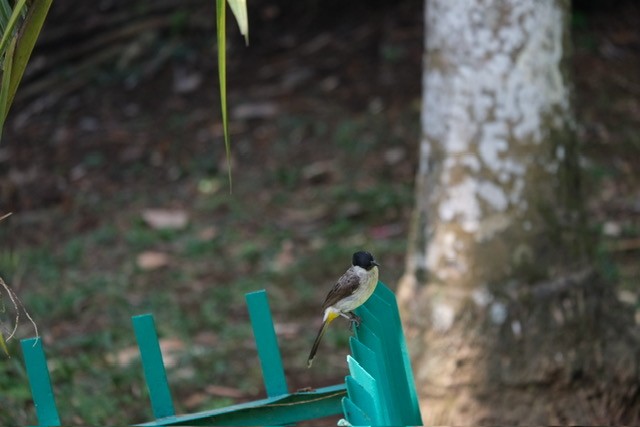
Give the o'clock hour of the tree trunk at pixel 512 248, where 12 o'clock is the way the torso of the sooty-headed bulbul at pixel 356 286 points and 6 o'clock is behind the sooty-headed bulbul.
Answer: The tree trunk is roughly at 10 o'clock from the sooty-headed bulbul.

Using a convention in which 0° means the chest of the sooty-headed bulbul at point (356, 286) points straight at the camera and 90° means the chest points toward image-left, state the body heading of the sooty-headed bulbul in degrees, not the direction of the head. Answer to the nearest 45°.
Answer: approximately 270°

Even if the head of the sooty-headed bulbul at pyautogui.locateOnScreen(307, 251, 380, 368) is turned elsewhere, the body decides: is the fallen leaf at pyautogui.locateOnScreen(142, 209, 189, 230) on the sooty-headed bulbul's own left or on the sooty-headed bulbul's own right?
on the sooty-headed bulbul's own left

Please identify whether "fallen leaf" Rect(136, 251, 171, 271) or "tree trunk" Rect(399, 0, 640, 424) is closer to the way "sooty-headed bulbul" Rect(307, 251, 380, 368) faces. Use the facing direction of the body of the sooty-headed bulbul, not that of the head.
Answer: the tree trunk

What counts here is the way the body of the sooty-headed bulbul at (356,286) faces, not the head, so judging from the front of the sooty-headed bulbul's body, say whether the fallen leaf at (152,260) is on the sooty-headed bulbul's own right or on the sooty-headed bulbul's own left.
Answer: on the sooty-headed bulbul's own left
